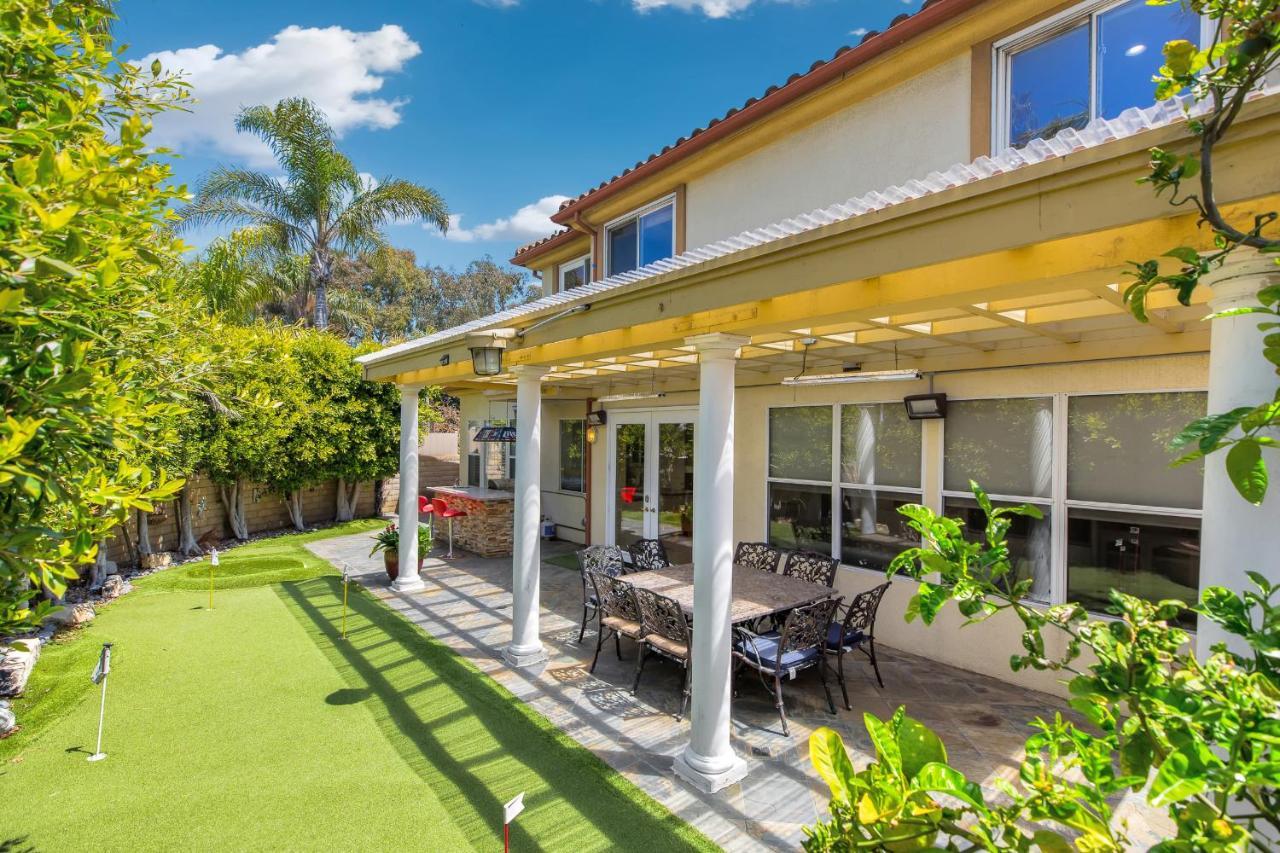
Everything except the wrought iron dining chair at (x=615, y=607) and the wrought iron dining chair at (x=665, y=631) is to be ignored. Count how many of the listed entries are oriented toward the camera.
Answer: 0

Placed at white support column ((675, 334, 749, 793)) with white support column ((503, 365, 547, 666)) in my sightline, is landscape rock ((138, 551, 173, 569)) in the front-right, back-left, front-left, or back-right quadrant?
front-left

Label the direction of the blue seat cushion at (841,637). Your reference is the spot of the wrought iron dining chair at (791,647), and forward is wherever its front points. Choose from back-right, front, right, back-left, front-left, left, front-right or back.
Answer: right

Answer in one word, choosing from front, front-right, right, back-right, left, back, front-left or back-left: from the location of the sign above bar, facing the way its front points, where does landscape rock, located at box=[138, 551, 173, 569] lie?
right

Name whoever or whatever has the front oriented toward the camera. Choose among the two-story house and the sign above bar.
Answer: the sign above bar

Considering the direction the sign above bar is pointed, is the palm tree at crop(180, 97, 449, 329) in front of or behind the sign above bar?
behind

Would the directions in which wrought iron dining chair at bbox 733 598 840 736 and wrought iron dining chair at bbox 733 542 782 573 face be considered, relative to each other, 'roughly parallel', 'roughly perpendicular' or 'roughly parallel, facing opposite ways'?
roughly perpendicular

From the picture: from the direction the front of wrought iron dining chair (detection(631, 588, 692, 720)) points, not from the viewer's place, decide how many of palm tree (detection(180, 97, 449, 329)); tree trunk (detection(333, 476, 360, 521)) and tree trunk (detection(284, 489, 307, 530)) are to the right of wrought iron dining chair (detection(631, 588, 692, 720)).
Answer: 0

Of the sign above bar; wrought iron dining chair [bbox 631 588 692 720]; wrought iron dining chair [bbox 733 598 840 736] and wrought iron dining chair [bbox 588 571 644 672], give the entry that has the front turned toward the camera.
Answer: the sign above bar

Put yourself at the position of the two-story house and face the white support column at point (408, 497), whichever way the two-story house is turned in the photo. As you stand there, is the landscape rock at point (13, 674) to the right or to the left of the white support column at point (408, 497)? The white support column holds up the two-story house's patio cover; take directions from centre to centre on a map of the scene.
left

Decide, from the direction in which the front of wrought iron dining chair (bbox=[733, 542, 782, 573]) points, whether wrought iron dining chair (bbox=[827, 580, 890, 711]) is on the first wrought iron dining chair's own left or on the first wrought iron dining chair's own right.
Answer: on the first wrought iron dining chair's own left

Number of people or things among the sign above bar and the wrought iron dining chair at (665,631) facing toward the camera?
1

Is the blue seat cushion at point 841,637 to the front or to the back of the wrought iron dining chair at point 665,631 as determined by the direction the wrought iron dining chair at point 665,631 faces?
to the front

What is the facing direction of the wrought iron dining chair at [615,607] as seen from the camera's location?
facing away from the viewer and to the right of the viewer

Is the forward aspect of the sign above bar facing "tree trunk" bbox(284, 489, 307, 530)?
no

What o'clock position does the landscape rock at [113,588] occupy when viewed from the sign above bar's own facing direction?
The landscape rock is roughly at 2 o'clock from the sign above bar.

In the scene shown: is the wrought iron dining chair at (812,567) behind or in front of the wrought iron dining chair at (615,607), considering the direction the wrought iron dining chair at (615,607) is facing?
in front
